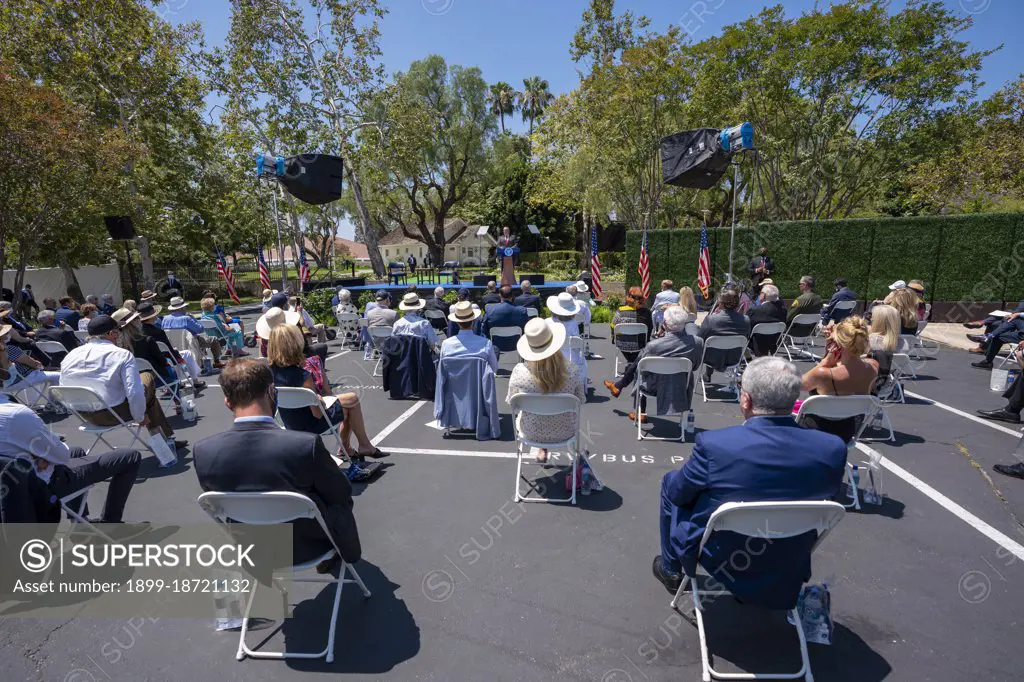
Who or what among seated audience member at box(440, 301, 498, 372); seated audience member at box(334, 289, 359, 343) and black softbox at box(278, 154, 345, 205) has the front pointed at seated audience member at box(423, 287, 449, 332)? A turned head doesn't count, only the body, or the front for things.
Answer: seated audience member at box(440, 301, 498, 372)

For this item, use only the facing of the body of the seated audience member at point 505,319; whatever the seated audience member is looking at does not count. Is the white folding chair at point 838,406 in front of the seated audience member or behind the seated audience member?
behind

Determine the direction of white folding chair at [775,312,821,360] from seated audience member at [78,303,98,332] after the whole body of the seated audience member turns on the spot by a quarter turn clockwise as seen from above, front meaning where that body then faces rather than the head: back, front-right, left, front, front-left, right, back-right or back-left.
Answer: front

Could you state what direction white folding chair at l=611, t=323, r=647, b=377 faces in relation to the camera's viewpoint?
facing away from the viewer

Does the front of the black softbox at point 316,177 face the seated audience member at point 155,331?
no

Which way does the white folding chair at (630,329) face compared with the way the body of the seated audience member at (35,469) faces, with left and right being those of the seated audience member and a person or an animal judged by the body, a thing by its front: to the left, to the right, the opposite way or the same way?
the same way

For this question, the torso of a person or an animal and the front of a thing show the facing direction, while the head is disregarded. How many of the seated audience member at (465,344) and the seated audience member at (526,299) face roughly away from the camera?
2

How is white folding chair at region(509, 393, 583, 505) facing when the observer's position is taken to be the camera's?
facing away from the viewer

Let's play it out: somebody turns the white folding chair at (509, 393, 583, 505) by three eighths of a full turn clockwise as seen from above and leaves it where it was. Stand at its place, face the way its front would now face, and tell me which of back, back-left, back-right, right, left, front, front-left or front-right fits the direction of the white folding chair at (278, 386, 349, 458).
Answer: back-right

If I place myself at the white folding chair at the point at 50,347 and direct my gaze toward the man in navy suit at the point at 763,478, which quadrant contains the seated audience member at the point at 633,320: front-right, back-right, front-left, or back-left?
front-left

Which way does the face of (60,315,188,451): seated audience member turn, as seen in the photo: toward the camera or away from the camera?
away from the camera

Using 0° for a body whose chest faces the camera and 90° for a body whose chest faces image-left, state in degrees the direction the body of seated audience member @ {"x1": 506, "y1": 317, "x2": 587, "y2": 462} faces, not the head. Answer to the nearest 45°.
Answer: approximately 180°

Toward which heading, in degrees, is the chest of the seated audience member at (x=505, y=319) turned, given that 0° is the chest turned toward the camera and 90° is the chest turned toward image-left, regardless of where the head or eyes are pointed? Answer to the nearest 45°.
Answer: approximately 180°

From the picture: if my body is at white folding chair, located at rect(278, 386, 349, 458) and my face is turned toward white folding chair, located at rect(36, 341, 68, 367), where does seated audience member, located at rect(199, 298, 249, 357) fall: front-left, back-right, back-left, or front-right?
front-right

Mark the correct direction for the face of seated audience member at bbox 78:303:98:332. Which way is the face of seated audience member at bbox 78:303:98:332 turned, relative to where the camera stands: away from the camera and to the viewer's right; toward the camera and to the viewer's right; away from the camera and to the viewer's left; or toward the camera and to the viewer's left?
away from the camera and to the viewer's right

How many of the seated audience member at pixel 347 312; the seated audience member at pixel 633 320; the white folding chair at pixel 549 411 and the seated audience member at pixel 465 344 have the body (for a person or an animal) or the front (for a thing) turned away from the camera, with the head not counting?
4

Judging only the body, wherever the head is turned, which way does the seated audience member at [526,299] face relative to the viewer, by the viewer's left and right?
facing away from the viewer

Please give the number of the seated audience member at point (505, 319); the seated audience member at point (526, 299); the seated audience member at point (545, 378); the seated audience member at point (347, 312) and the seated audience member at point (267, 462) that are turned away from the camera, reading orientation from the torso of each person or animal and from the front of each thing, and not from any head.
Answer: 5

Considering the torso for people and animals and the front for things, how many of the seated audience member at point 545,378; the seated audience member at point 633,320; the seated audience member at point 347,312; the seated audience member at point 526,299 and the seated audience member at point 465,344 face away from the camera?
5

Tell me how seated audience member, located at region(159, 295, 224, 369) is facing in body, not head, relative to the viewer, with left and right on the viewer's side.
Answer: facing away from the viewer and to the right of the viewer
